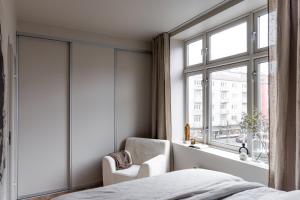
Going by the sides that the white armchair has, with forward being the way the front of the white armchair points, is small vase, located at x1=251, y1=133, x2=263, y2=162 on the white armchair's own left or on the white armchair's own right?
on the white armchair's own left

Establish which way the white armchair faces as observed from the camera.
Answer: facing the viewer and to the left of the viewer

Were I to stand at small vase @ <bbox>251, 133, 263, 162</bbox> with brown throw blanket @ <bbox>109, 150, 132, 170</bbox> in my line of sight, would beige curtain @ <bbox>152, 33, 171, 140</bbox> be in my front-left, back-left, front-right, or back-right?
front-right

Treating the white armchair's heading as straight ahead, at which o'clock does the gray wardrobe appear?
The gray wardrobe is roughly at 2 o'clock from the white armchair.

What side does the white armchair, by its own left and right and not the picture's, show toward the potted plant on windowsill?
left

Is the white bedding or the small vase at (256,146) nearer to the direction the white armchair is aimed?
the white bedding
